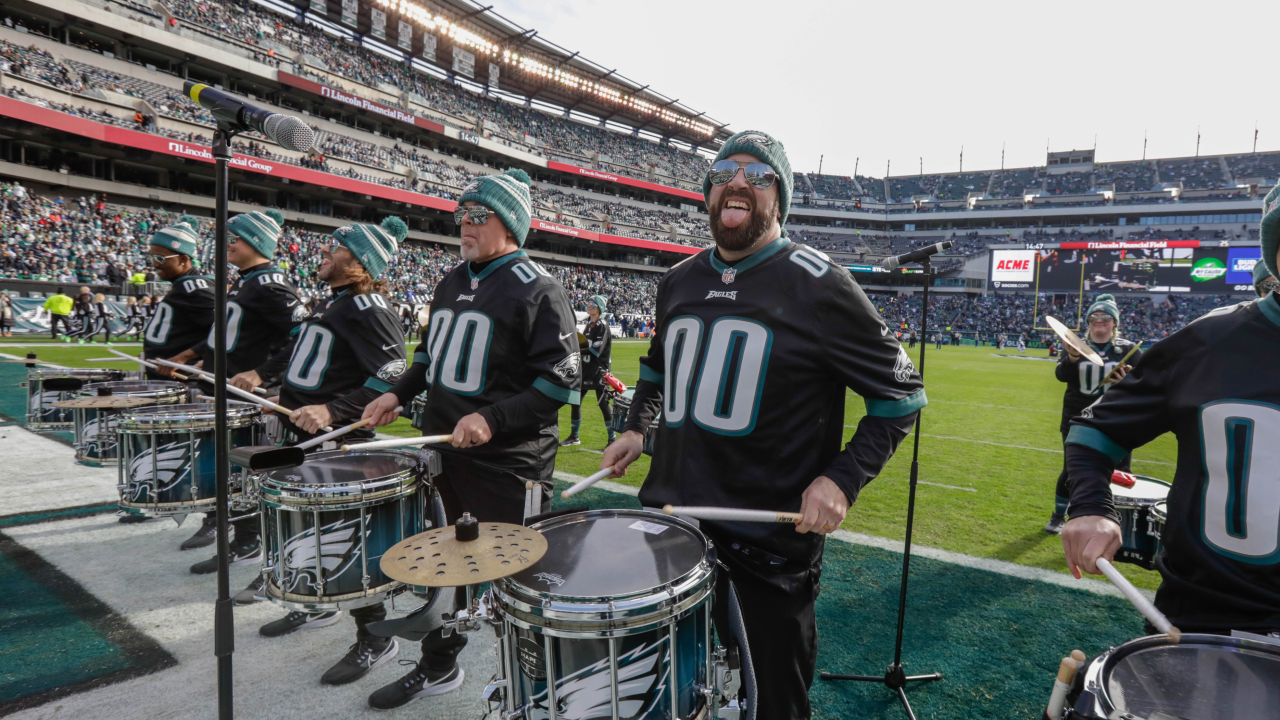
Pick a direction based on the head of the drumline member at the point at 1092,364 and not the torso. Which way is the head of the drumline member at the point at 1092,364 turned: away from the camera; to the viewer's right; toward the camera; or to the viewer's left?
toward the camera

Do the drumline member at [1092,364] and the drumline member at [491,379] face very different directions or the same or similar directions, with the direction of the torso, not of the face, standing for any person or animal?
same or similar directions

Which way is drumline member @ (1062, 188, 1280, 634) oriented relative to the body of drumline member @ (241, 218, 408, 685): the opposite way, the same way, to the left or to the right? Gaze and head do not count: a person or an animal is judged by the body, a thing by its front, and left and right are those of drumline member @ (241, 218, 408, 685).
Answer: the same way

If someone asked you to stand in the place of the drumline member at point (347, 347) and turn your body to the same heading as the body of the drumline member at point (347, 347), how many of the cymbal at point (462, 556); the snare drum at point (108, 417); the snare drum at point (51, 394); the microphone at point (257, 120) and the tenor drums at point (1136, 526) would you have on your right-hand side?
2

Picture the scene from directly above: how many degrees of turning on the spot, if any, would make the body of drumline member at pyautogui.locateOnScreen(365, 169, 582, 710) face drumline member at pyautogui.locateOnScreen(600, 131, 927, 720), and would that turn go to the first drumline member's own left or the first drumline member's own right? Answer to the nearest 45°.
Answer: approximately 90° to the first drumline member's own left

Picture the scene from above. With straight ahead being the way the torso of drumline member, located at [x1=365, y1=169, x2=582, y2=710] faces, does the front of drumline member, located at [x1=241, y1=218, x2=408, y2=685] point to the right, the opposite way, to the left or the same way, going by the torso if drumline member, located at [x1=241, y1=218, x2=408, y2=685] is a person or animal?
the same way

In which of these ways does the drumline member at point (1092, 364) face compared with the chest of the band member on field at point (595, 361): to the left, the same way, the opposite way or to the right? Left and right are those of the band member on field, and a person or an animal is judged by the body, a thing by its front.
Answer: the same way

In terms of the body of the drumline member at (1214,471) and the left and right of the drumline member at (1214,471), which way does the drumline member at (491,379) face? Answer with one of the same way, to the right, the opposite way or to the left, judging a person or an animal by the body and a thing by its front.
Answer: the same way

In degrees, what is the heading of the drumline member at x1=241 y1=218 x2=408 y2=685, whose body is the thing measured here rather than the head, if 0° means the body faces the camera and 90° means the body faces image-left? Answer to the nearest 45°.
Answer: approximately 45°

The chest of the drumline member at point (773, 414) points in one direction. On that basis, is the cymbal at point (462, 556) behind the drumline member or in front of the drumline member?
in front

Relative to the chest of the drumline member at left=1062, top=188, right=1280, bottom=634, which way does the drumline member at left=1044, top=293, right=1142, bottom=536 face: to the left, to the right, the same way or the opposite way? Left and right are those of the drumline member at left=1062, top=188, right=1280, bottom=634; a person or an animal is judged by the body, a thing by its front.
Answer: the same way

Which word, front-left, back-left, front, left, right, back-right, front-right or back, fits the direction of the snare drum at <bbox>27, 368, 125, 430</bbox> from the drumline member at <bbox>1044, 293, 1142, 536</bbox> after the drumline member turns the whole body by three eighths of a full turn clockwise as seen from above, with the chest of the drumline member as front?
left

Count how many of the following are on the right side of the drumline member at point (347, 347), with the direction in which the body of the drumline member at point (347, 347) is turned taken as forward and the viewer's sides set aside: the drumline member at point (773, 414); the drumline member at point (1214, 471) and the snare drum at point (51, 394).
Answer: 1

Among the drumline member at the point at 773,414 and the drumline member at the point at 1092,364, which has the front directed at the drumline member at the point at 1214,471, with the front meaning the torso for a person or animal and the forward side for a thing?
the drumline member at the point at 1092,364

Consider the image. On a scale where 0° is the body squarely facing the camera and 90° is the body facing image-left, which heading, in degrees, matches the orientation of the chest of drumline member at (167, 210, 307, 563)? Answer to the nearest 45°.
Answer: approximately 45°

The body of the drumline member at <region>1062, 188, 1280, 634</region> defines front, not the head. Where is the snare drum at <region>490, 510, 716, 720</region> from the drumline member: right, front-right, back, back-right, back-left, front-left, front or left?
front-right

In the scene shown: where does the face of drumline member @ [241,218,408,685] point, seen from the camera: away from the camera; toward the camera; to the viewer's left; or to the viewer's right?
to the viewer's left

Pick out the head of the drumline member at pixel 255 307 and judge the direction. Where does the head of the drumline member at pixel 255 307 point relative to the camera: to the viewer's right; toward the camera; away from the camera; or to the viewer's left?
to the viewer's left

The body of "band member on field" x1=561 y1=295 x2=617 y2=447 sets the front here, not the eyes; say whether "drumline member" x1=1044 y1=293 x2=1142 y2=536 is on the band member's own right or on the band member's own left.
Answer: on the band member's own left

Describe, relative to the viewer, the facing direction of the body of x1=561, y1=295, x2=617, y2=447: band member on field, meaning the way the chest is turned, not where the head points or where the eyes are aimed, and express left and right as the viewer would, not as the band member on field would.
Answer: facing the viewer and to the left of the viewer

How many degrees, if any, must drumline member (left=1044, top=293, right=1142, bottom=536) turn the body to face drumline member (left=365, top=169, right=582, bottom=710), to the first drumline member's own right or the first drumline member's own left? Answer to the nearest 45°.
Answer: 0° — they already face them

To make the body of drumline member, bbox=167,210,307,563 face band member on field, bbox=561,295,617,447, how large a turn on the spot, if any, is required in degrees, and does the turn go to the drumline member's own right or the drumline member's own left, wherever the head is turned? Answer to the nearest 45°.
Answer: approximately 180°
